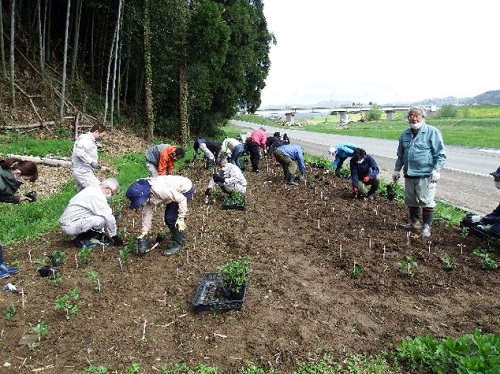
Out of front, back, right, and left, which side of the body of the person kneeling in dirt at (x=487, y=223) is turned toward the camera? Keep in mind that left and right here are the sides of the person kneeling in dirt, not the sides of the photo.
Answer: left

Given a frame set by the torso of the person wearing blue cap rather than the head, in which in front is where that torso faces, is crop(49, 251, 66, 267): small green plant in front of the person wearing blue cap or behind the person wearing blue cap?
in front

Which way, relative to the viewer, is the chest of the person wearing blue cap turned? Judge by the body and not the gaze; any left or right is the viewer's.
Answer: facing the viewer and to the left of the viewer

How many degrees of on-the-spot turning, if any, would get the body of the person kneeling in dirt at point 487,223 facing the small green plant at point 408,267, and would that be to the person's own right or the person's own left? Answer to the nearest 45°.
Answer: approximately 45° to the person's own left
